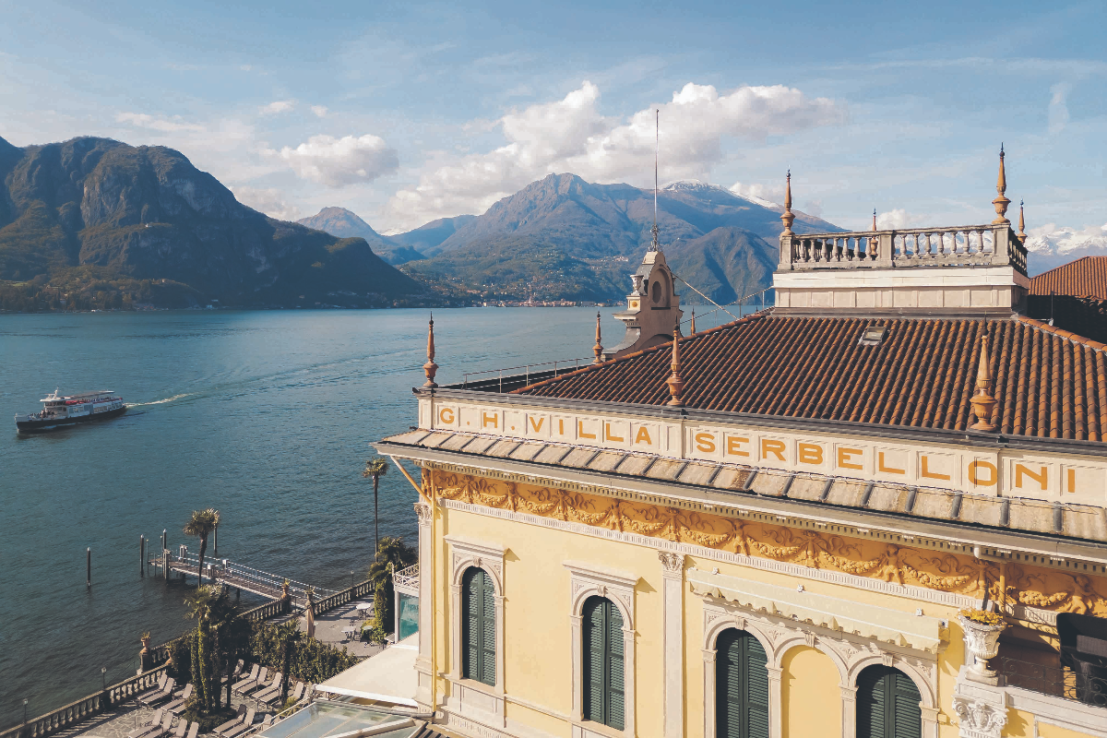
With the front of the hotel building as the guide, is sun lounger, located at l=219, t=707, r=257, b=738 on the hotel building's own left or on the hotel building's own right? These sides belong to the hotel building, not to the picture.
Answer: on the hotel building's own right

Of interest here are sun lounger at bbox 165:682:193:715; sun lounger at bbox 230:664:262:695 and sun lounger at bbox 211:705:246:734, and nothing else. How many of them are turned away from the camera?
0

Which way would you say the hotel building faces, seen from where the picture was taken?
facing the viewer and to the left of the viewer

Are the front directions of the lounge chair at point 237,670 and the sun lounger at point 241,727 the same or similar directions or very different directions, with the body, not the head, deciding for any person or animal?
same or similar directions

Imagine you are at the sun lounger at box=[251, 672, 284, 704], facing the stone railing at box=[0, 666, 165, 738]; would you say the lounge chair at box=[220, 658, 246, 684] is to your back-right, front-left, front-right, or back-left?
front-right

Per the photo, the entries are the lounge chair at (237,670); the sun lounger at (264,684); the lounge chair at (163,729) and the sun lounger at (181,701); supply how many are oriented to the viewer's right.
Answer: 0

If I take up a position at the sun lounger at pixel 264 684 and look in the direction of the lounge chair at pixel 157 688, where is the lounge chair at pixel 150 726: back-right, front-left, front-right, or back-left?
front-left
